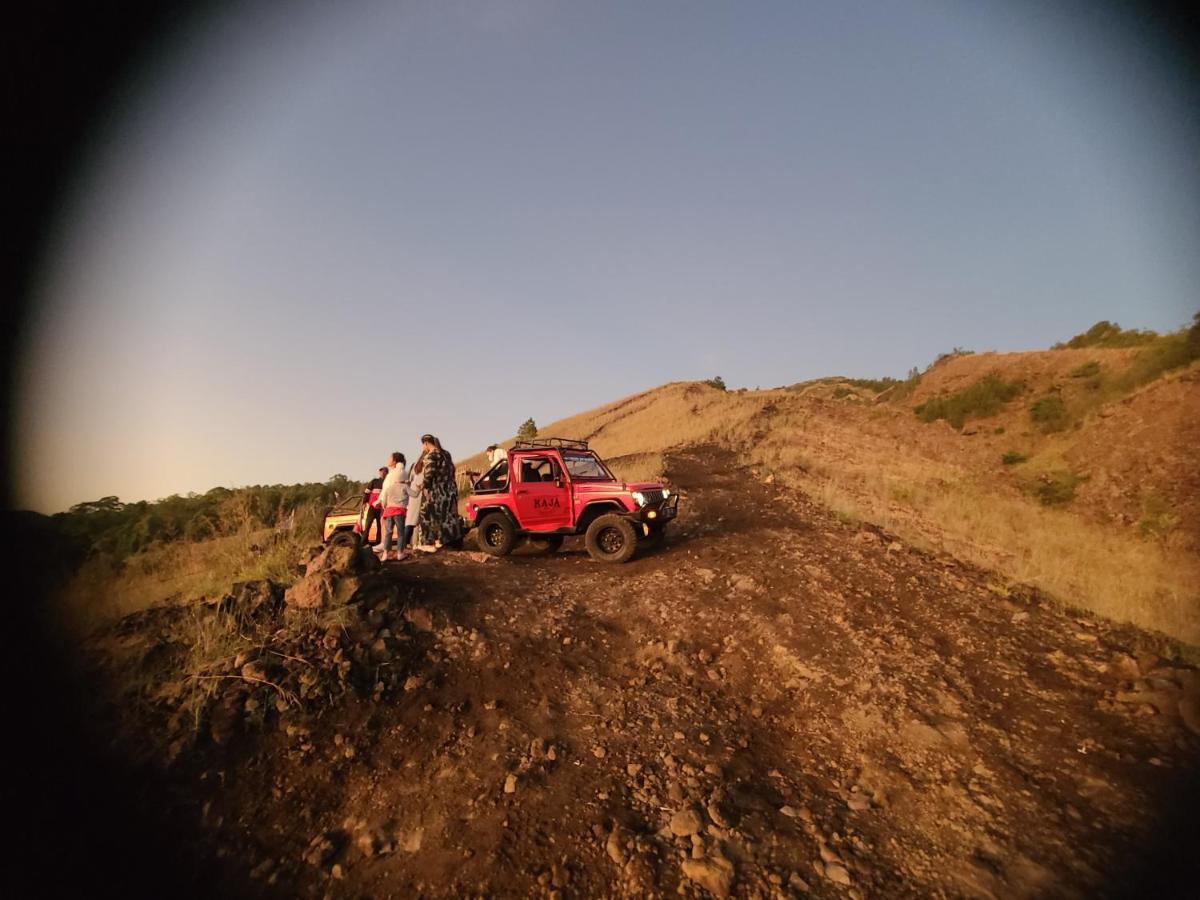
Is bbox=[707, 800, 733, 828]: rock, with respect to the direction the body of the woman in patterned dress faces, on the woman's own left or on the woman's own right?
on the woman's own left

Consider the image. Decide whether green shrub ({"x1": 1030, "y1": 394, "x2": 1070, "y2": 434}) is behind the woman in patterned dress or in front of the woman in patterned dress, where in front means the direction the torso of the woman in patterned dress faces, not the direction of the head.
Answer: behind

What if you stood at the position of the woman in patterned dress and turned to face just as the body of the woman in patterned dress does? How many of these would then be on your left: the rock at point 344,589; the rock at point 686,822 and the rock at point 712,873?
3

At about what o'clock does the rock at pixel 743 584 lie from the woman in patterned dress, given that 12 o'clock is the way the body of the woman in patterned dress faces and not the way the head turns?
The rock is roughly at 7 o'clock from the woman in patterned dress.

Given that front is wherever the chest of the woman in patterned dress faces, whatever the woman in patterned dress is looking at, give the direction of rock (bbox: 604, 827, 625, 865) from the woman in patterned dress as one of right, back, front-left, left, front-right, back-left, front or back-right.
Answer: left

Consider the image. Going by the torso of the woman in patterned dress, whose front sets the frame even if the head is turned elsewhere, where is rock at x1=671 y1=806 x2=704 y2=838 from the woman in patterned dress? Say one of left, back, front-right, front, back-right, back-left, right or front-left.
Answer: left

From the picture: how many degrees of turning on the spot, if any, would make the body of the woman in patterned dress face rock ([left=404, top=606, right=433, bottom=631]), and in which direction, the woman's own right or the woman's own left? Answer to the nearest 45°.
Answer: approximately 90° to the woman's own left

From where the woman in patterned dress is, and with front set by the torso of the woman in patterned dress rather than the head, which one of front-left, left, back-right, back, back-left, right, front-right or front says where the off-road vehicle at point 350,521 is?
front-right

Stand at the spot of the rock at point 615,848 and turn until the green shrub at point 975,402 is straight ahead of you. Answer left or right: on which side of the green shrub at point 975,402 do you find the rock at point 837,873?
right

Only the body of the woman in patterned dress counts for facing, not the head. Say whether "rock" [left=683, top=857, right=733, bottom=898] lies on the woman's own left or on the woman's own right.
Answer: on the woman's own left

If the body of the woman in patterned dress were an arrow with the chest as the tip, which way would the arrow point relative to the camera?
to the viewer's left

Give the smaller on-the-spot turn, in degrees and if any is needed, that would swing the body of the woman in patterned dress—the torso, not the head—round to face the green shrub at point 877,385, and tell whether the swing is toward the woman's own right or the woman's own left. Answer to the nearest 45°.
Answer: approximately 135° to the woman's own right

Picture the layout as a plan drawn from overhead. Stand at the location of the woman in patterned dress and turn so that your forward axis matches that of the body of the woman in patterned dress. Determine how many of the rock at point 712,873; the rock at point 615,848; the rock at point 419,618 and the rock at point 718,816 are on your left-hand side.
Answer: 4

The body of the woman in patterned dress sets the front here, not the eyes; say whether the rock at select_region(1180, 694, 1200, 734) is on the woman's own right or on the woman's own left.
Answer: on the woman's own left
